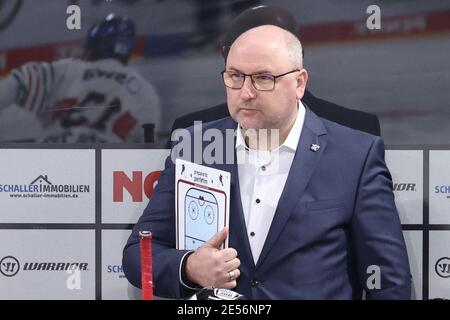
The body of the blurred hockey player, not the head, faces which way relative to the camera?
away from the camera

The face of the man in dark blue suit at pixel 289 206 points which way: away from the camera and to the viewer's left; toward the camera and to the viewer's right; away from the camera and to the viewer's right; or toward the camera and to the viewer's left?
toward the camera and to the viewer's left

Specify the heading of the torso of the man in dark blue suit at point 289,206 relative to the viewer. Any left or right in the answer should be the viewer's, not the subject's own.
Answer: facing the viewer and to the left of the viewer
